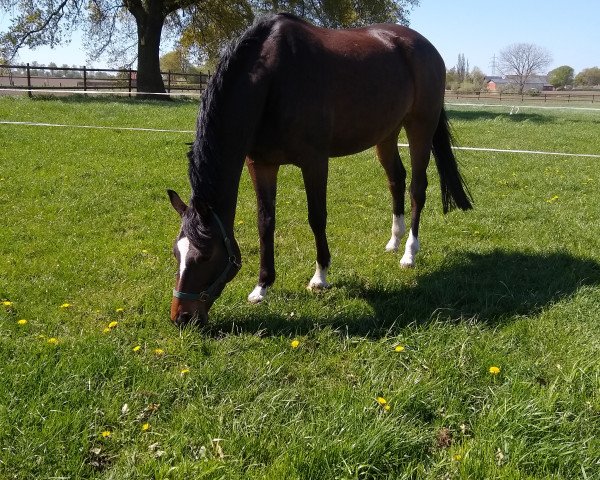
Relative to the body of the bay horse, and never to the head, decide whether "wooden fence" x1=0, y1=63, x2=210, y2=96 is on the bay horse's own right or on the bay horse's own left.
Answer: on the bay horse's own right

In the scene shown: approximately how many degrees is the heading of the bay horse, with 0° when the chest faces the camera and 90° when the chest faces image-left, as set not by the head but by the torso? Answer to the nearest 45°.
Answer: approximately 45°

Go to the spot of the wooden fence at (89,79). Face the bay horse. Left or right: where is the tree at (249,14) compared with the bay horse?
left

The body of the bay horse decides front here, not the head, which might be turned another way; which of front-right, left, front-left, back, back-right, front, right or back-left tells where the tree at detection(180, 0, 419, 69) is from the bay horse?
back-right
